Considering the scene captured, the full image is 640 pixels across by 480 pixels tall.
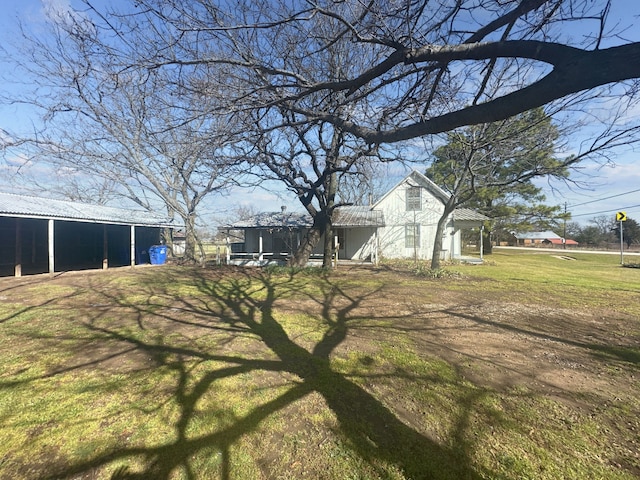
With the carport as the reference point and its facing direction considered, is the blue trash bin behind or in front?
in front
